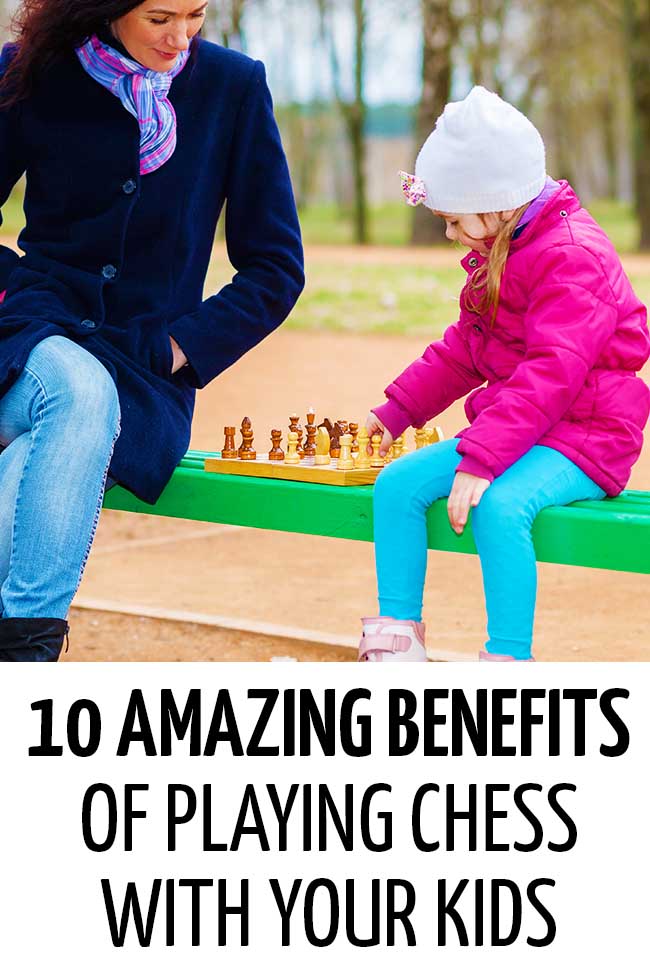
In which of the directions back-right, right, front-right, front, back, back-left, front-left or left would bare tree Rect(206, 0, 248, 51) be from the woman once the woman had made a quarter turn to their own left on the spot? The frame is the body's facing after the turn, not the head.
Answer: left

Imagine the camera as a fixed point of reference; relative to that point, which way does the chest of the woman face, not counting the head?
toward the camera

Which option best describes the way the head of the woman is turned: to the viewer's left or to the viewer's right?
to the viewer's right

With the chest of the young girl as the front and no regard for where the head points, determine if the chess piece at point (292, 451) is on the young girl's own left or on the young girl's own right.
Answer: on the young girl's own right

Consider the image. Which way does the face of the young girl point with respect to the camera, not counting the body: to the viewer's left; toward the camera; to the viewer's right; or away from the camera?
to the viewer's left
